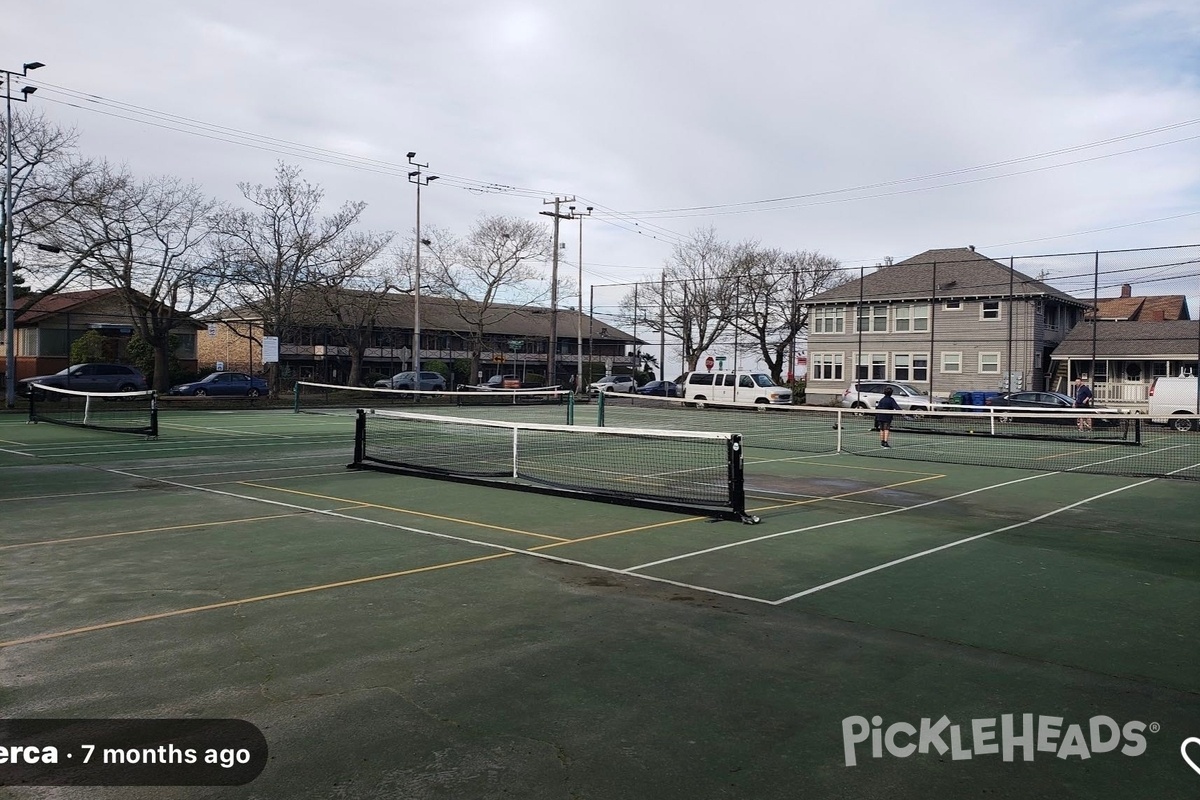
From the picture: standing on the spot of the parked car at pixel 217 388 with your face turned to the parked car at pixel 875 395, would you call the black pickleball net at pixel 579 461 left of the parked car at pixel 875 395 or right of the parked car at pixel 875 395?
right

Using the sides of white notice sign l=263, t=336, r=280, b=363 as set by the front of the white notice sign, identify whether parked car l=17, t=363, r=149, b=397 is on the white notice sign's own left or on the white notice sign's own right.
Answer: on the white notice sign's own right

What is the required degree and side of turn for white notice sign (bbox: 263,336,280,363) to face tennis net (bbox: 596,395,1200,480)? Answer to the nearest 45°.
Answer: approximately 45° to its left

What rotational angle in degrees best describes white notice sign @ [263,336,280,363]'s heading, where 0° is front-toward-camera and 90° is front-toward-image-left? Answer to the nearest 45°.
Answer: approximately 0°

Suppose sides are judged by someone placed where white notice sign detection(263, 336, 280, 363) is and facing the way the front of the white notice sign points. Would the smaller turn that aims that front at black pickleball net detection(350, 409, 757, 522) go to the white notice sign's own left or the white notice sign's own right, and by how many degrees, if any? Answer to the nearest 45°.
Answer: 0° — it already faces it

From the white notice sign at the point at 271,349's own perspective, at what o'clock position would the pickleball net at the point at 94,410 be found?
The pickleball net is roughly at 1 o'clock from the white notice sign.

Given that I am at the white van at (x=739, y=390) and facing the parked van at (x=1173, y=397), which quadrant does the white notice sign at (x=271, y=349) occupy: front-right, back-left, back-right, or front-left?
back-right

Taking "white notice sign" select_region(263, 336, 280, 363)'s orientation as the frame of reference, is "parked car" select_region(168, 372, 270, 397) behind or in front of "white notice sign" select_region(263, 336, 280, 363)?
behind

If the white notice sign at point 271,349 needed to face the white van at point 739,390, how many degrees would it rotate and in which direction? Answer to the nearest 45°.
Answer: approximately 90° to its left

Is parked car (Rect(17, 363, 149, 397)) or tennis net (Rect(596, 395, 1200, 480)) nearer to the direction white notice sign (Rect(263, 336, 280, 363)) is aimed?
the tennis net

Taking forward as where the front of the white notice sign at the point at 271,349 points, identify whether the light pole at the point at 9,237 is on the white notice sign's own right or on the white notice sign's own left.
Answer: on the white notice sign's own right

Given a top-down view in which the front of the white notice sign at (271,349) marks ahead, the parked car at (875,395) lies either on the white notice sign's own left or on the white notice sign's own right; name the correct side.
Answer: on the white notice sign's own left
